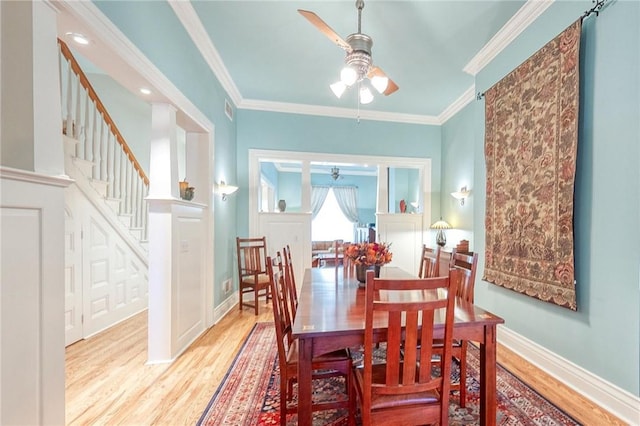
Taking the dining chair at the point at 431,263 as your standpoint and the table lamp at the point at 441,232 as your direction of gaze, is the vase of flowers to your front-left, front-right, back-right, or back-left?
back-left

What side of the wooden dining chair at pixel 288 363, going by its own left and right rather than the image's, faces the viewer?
right

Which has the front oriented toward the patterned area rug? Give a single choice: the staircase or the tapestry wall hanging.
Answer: the tapestry wall hanging

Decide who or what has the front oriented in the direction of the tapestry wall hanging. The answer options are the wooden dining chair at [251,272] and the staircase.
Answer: the wooden dining chair

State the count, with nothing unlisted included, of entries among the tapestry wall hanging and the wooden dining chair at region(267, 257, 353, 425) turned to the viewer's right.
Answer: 1

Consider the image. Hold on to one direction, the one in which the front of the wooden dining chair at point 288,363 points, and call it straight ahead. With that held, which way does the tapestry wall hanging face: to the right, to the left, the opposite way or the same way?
the opposite way
